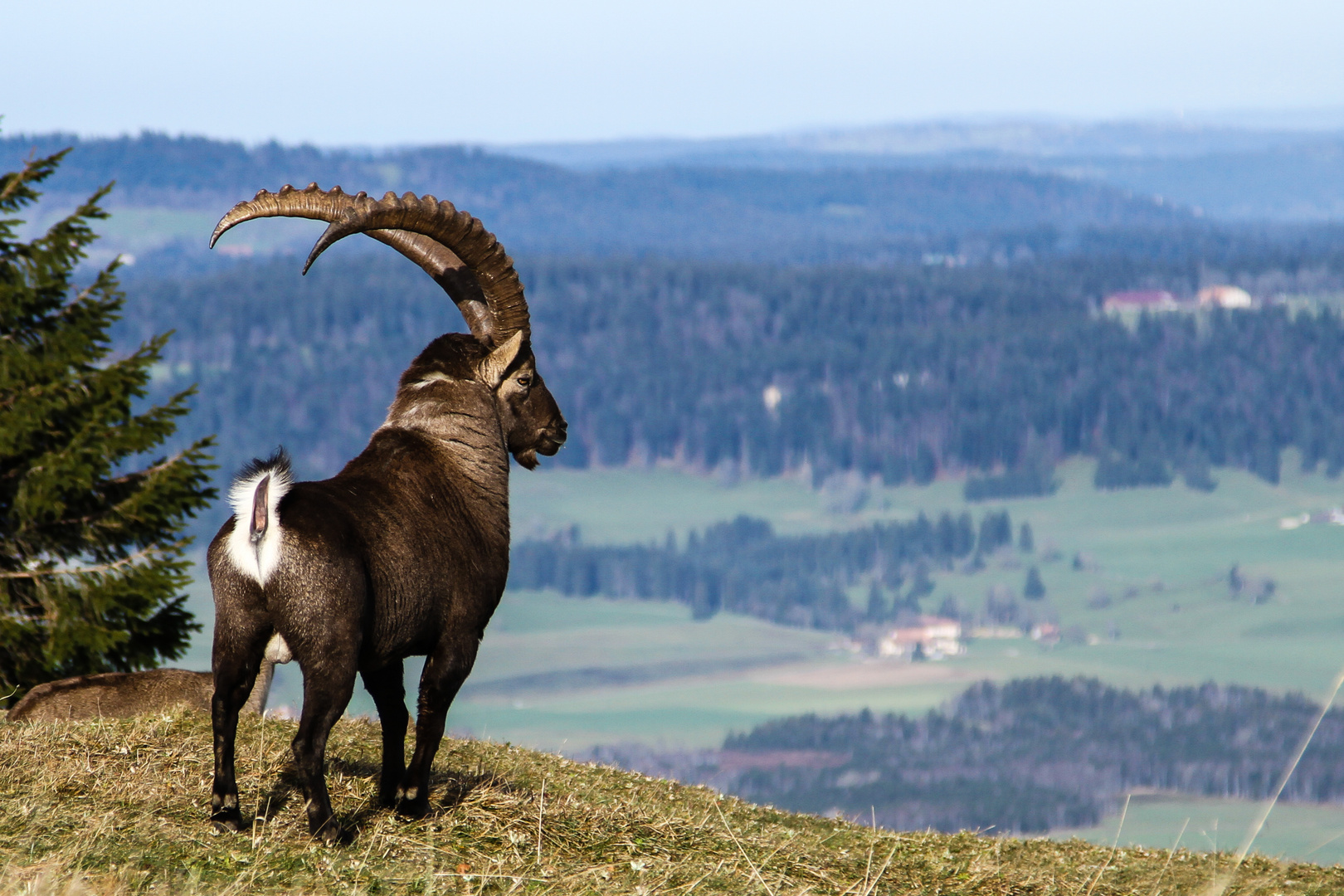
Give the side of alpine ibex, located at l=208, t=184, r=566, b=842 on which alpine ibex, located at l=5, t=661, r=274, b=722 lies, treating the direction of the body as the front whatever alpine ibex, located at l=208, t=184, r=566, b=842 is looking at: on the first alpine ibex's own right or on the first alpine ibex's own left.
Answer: on the first alpine ibex's own left

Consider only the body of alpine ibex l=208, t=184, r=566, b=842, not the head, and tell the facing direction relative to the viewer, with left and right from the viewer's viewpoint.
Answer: facing away from the viewer and to the right of the viewer

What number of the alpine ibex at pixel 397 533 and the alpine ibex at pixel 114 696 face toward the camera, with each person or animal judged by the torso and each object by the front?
0

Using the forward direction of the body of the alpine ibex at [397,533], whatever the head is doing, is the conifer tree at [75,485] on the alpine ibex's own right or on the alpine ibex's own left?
on the alpine ibex's own left
